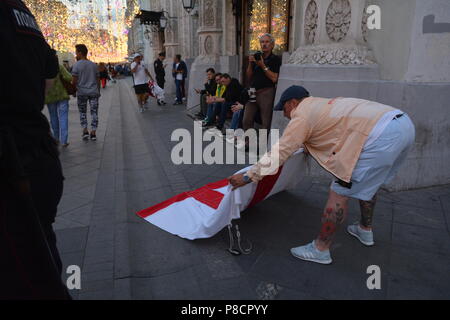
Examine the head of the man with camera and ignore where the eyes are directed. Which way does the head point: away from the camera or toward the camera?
toward the camera

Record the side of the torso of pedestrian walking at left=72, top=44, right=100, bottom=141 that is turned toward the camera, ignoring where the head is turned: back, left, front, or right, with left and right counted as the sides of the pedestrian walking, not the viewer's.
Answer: back

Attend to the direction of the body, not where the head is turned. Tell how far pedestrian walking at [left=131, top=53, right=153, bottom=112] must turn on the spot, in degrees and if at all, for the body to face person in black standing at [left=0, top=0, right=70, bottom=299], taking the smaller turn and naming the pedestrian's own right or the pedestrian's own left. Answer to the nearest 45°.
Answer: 0° — they already face them

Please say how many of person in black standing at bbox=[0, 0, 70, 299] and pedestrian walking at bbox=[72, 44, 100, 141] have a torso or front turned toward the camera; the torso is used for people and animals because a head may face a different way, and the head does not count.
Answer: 0

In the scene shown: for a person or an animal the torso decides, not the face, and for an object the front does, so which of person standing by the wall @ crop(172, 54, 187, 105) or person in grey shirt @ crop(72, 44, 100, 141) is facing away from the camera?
person in grey shirt @ crop(72, 44, 100, 141)

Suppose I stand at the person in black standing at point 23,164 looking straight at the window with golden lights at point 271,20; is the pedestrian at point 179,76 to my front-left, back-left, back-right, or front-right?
front-left

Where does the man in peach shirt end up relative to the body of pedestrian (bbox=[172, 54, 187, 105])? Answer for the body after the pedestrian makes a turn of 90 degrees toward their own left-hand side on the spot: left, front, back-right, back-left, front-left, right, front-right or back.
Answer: front-right

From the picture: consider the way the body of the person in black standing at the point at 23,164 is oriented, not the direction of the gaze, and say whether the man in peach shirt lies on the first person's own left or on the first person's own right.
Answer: on the first person's own right

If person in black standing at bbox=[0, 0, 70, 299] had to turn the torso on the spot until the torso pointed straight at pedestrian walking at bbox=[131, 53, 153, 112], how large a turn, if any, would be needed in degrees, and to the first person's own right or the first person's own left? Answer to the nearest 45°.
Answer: approximately 45° to the first person's own right

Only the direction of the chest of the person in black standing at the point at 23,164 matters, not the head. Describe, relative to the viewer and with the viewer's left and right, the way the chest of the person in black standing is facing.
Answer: facing away from the viewer and to the left of the viewer

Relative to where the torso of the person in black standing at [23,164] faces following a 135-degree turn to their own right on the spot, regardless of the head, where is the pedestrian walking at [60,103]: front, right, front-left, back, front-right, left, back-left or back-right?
left

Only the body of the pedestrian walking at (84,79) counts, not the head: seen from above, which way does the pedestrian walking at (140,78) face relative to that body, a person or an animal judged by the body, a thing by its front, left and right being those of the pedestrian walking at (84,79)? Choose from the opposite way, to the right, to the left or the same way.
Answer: the opposite way

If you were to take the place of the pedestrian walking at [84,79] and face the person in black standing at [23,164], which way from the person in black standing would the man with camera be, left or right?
left

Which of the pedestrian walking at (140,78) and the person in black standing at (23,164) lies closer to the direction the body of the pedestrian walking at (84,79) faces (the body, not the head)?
the pedestrian walking

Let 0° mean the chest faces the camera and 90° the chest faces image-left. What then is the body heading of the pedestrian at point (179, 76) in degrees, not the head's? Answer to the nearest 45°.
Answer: approximately 45°
